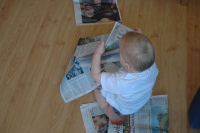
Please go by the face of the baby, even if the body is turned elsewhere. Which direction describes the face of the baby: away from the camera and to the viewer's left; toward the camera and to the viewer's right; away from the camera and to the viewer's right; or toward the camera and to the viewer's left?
away from the camera and to the viewer's left

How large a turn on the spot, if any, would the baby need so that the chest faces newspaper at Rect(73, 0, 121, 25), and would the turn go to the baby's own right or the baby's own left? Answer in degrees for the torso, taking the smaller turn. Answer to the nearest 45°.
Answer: approximately 45° to the baby's own right

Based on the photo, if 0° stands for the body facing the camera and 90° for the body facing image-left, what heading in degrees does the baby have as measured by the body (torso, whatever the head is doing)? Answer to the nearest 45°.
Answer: approximately 135°
